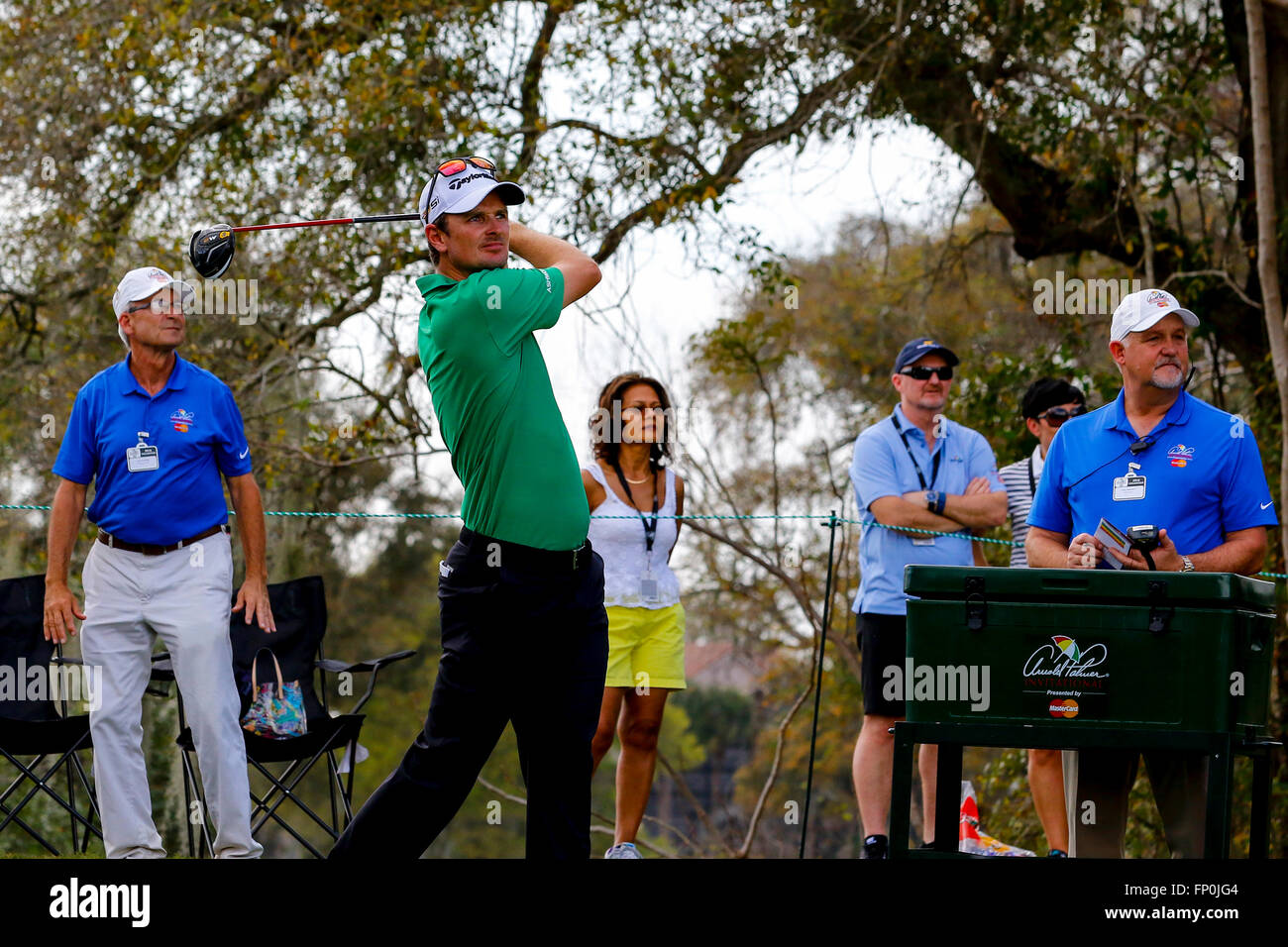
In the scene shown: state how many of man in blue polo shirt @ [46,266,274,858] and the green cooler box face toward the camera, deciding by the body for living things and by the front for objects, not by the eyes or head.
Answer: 2

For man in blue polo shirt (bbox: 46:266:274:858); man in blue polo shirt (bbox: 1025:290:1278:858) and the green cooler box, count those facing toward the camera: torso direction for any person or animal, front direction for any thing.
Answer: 3

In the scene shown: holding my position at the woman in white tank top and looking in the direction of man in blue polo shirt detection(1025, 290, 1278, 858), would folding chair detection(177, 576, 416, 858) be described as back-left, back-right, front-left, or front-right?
back-right

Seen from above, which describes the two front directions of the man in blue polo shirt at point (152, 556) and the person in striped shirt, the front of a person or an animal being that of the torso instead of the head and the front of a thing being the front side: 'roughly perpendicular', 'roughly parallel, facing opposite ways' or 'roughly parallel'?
roughly parallel

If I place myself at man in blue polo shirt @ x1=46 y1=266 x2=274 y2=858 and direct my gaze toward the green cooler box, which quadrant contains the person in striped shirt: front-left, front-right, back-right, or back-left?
front-left

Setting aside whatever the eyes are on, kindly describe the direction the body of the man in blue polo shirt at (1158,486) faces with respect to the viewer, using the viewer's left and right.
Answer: facing the viewer

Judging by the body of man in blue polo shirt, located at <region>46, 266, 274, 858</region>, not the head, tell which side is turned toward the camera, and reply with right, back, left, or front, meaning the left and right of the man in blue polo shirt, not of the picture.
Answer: front

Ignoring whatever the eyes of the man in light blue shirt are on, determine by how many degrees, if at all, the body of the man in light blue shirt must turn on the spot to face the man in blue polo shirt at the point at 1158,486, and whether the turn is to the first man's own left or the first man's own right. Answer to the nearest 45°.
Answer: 0° — they already face them

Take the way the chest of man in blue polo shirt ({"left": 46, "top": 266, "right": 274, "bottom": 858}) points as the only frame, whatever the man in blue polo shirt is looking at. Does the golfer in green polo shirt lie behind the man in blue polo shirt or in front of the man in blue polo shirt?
in front

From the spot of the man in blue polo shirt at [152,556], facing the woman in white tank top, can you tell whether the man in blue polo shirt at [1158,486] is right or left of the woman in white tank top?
right

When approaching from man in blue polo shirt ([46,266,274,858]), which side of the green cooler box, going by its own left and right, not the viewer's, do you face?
right

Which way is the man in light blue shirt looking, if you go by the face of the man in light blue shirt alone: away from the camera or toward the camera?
toward the camera

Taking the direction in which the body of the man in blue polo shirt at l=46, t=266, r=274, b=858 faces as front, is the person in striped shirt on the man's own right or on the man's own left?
on the man's own left

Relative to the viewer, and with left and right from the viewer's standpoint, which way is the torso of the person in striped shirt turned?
facing the viewer and to the right of the viewer

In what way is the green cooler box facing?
toward the camera

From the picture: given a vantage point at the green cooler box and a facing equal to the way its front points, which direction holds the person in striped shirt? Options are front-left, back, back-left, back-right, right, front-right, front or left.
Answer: back

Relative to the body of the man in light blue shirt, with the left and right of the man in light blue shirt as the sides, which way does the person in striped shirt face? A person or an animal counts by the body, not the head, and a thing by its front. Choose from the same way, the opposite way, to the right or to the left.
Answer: the same way

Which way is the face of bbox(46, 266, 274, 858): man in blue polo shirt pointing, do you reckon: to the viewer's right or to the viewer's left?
to the viewer's right
